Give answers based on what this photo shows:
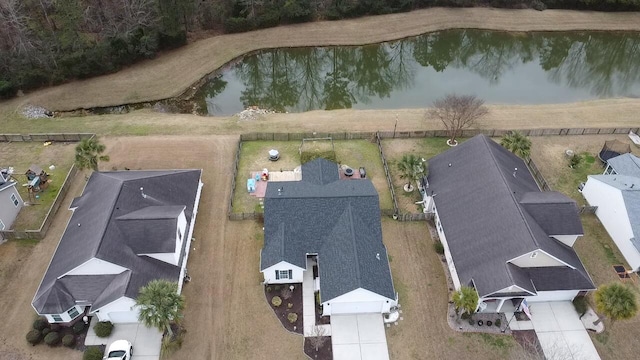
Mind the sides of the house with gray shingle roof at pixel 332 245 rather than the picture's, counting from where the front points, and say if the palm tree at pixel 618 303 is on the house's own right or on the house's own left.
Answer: on the house's own left

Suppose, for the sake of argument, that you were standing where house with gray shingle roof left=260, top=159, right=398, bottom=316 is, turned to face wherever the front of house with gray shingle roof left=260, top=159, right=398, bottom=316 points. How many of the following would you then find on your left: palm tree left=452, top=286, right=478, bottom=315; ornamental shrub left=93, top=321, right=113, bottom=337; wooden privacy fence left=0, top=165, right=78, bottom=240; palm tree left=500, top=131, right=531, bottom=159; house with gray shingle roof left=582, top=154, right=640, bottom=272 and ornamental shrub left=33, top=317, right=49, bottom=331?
3

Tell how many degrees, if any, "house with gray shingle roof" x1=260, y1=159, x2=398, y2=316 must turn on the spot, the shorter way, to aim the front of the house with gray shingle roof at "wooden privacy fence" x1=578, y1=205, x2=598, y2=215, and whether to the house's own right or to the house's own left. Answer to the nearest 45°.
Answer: approximately 90° to the house's own left

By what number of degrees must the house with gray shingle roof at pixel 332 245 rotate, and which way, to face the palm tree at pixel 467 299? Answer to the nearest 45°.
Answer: approximately 90° to its left

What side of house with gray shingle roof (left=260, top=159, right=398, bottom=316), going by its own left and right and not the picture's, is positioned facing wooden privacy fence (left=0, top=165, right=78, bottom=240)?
right

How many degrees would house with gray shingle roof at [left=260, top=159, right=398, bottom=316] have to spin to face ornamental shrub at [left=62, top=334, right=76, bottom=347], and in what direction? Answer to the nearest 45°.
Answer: approximately 90° to its right

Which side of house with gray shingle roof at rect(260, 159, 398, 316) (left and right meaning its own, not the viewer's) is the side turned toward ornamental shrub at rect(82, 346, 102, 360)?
right

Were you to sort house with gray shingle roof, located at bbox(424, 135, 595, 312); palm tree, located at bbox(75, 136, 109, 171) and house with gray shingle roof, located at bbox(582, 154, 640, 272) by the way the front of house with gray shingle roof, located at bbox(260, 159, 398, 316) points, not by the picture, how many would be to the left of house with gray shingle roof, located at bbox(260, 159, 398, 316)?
2

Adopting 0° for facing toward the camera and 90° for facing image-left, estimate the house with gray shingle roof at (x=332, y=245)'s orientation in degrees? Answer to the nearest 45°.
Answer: approximately 0°

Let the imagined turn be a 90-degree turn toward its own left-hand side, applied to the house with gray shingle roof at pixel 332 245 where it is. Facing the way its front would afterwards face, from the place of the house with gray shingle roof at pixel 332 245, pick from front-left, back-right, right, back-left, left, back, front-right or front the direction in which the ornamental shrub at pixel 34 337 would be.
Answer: back

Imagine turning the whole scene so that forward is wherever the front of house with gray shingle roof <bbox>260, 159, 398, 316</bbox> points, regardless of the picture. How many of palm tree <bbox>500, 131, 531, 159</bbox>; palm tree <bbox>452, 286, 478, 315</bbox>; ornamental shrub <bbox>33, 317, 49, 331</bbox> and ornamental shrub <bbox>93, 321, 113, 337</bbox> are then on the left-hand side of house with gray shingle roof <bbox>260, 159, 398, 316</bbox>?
2

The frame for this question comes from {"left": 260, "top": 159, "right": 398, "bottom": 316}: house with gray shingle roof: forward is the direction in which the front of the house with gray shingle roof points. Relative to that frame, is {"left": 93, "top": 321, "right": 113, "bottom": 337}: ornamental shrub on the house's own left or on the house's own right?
on the house's own right

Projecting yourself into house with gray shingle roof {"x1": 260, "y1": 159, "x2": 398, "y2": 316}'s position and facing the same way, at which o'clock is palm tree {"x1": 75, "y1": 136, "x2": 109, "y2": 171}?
The palm tree is roughly at 3 o'clock from the house with gray shingle roof.
